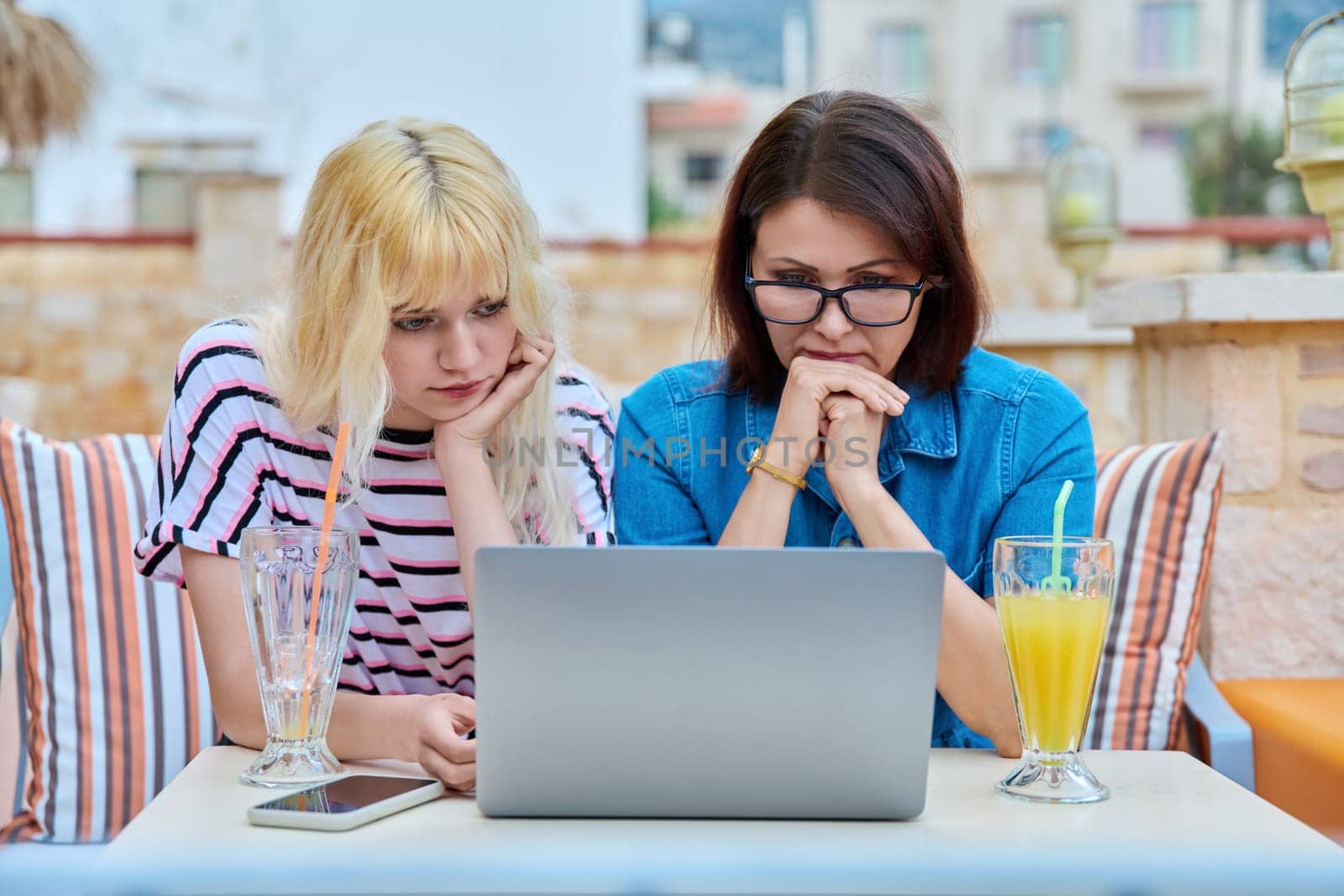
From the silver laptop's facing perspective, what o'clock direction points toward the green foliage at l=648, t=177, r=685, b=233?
The green foliage is roughly at 12 o'clock from the silver laptop.

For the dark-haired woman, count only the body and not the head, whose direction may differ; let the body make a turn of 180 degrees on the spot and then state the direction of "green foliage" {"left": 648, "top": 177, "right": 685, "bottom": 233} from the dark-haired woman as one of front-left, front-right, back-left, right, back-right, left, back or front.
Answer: front

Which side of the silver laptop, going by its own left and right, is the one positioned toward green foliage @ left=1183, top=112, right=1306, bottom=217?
front

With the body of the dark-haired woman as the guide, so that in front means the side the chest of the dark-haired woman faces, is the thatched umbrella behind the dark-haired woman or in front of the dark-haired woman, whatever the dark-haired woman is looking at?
behind

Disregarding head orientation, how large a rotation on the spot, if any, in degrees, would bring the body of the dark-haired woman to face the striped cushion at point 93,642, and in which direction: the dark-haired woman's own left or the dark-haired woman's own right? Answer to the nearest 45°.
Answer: approximately 90° to the dark-haired woman's own right

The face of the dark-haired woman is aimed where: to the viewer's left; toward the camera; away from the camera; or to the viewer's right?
toward the camera

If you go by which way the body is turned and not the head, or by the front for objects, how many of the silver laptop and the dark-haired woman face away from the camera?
1

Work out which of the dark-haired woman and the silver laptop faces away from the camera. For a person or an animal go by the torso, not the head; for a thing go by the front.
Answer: the silver laptop

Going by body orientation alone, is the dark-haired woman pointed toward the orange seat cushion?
no

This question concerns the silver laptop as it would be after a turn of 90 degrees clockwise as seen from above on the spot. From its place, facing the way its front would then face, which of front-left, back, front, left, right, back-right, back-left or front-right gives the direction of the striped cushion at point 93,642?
back-left

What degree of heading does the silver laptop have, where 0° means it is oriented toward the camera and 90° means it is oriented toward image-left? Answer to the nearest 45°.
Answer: approximately 180°

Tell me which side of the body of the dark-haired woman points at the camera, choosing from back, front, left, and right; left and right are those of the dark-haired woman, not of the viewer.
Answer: front

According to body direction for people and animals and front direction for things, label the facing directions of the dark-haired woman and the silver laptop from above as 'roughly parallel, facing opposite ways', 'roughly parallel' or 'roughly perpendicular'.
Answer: roughly parallel, facing opposite ways
